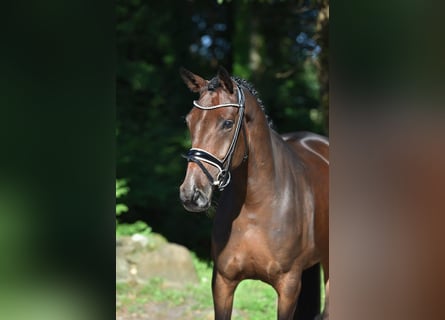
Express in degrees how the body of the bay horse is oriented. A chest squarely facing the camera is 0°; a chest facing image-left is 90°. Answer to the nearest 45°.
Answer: approximately 45°

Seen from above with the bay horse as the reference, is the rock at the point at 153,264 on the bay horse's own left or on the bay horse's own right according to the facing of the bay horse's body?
on the bay horse's own right
